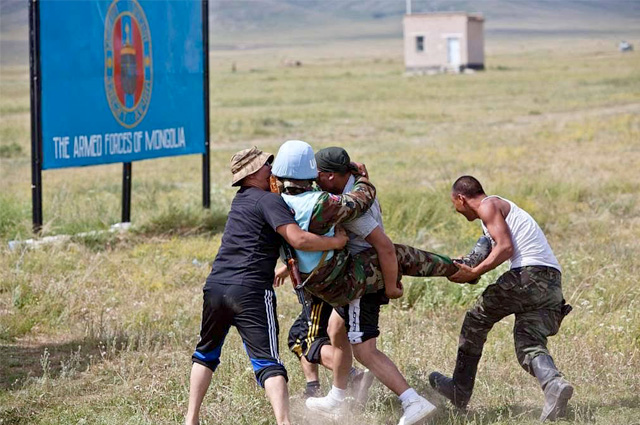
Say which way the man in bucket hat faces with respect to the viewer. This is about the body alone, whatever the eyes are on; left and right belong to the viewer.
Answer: facing away from the viewer and to the right of the viewer

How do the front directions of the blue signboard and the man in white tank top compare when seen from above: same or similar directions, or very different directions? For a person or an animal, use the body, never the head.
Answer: very different directions

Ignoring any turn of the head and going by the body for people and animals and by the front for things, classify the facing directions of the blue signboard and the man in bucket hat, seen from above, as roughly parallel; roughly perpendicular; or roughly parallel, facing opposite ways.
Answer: roughly perpendicular

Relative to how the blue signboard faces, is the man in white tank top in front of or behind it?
in front

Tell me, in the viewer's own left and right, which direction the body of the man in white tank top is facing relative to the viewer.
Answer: facing away from the viewer and to the left of the viewer

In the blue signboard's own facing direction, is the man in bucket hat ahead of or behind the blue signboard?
ahead

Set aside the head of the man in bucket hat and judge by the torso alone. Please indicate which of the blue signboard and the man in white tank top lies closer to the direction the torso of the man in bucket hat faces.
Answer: the man in white tank top
